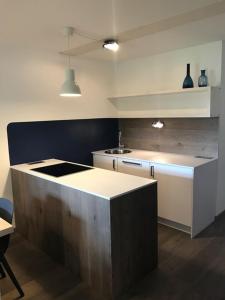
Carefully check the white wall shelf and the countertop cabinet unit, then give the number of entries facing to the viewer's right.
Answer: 0

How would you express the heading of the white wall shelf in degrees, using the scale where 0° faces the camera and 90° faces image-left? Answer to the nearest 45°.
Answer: approximately 45°

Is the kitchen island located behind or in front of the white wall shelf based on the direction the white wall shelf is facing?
in front

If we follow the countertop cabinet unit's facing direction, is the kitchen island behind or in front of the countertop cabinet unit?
in front

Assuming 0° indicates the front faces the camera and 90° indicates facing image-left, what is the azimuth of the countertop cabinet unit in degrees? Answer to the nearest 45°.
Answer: approximately 45°
